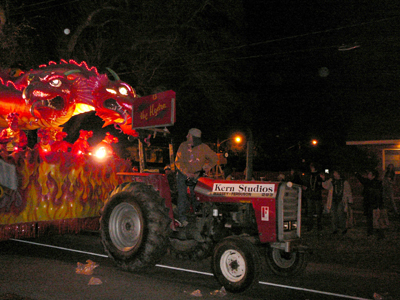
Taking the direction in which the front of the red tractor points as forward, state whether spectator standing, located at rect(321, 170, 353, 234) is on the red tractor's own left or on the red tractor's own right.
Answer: on the red tractor's own left

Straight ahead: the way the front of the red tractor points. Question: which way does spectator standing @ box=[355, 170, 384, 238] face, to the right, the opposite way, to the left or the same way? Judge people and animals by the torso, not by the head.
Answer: to the right

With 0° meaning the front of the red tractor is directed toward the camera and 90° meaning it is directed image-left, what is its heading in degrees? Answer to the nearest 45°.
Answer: approximately 315°

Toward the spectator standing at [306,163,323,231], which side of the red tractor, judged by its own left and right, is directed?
left

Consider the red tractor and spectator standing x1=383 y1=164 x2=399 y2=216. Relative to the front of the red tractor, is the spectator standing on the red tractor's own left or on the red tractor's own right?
on the red tractor's own left

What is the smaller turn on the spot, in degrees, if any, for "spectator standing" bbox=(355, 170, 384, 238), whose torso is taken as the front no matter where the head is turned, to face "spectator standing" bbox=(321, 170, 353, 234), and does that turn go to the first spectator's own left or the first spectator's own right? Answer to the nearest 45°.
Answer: approximately 45° to the first spectator's own right

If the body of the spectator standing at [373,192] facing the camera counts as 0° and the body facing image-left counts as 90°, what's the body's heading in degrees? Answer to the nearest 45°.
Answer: approximately 45°
